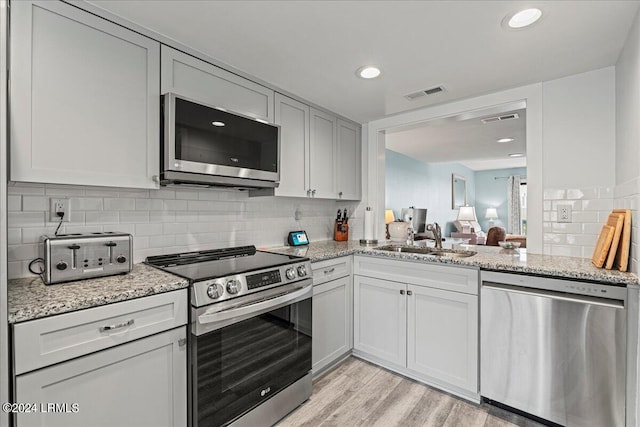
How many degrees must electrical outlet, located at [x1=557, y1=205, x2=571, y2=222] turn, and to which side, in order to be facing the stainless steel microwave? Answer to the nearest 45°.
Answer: approximately 45° to its right

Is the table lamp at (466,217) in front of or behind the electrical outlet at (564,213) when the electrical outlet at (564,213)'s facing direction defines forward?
behind

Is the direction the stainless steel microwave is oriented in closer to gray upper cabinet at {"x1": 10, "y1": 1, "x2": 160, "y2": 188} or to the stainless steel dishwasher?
the stainless steel dishwasher

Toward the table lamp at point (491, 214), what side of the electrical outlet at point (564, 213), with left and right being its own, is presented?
back

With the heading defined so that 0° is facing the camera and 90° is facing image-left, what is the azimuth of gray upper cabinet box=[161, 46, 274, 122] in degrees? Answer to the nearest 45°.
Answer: approximately 315°

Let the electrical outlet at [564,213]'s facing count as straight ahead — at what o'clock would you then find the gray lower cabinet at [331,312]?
The gray lower cabinet is roughly at 2 o'clock from the electrical outlet.

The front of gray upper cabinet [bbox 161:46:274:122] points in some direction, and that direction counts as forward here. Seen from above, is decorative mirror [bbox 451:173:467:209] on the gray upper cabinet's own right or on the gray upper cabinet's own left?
on the gray upper cabinet's own left

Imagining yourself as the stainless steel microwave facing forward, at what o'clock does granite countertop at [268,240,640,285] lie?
The granite countertop is roughly at 11 o'clock from the stainless steel microwave.
